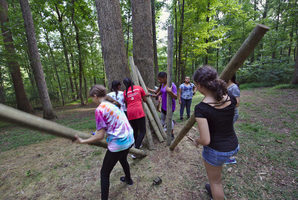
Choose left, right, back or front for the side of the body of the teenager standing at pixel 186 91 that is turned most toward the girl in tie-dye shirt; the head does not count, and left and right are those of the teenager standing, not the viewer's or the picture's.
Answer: front

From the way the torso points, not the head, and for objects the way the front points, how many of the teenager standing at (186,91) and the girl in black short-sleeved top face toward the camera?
1

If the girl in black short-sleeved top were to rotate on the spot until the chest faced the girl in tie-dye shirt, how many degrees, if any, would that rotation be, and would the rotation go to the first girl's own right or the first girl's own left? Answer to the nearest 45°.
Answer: approximately 45° to the first girl's own left

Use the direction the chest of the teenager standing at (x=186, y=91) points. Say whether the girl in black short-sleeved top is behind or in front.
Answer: in front

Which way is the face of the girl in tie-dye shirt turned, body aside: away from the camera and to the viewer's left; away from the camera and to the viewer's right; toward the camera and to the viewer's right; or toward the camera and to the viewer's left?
away from the camera and to the viewer's left

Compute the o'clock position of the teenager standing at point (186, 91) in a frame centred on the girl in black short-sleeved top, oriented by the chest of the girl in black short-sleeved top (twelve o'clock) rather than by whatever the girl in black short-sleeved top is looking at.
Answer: The teenager standing is roughly at 1 o'clock from the girl in black short-sleeved top.

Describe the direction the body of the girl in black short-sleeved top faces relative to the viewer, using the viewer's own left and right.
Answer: facing away from the viewer and to the left of the viewer
